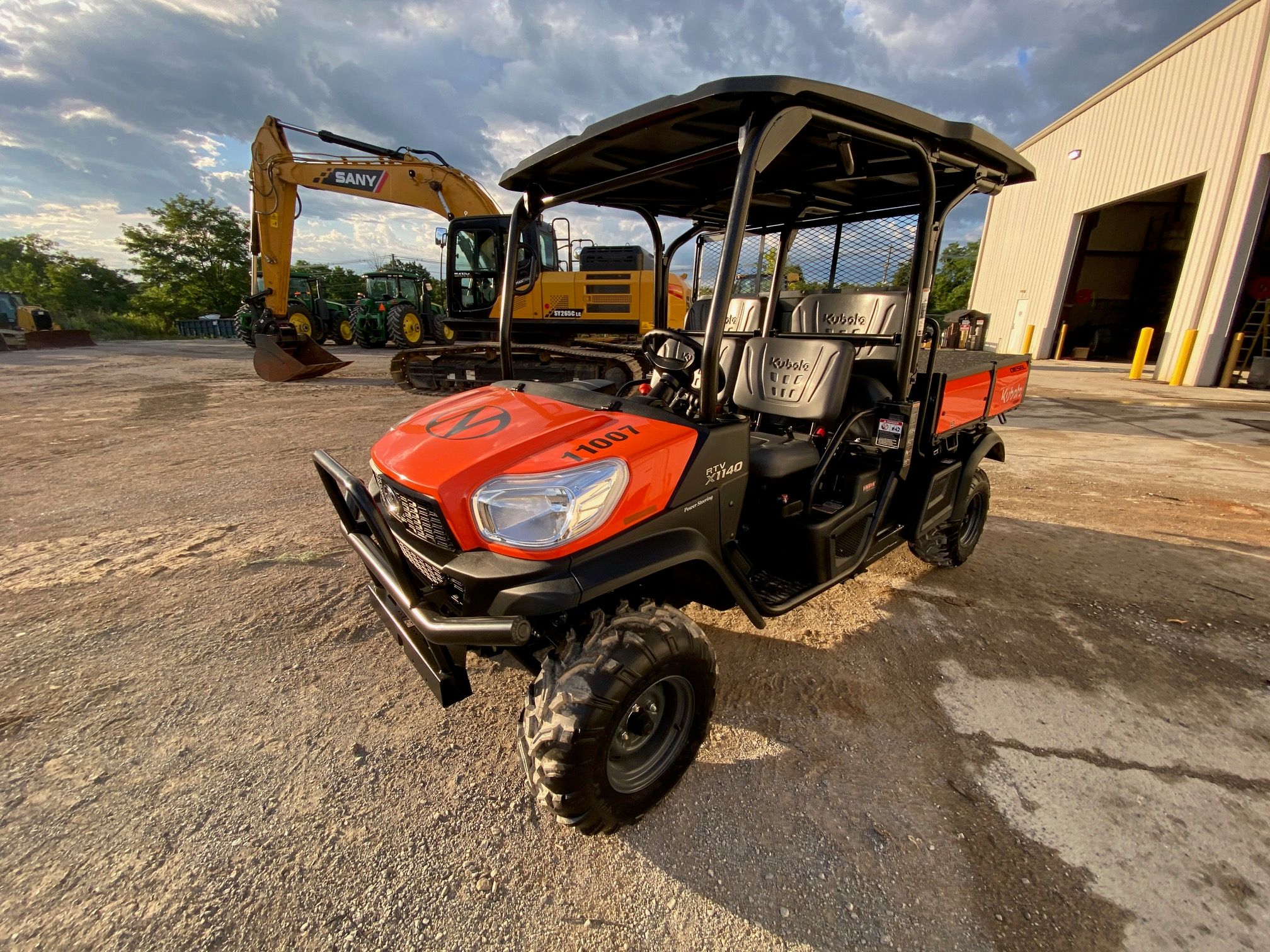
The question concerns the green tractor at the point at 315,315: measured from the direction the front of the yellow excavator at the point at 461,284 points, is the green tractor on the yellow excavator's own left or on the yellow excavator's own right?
on the yellow excavator's own right

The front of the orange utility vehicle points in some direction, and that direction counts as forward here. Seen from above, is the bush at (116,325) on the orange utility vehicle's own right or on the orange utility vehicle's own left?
on the orange utility vehicle's own right

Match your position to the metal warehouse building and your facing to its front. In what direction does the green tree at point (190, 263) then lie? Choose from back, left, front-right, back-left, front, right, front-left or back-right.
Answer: front-right

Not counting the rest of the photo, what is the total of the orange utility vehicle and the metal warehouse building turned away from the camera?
0

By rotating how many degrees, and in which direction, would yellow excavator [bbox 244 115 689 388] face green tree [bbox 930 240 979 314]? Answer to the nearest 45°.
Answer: approximately 135° to its right

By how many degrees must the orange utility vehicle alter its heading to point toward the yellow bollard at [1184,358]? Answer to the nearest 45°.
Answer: approximately 180°

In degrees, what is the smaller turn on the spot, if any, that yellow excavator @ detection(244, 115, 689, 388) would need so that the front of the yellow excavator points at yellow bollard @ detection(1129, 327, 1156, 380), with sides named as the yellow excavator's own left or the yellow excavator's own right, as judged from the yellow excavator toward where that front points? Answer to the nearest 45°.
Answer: approximately 180°

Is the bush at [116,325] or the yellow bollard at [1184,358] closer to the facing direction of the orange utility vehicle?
the bush

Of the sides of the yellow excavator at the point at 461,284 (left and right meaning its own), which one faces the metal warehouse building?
back

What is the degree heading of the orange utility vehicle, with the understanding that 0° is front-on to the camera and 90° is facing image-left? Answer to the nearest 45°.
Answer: approximately 45°

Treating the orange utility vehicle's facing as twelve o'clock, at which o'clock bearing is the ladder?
The ladder is roughly at 6 o'clock from the orange utility vehicle.

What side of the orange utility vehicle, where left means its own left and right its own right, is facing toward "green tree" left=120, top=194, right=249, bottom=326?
right

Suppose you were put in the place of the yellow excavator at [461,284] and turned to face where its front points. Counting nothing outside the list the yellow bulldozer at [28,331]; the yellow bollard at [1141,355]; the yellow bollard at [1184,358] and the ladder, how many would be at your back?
3

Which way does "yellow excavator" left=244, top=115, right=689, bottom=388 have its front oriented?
to the viewer's left

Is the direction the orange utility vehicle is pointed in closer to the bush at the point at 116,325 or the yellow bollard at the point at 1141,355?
the bush

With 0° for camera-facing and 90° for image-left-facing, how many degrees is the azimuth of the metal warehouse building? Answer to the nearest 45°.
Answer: approximately 45°
